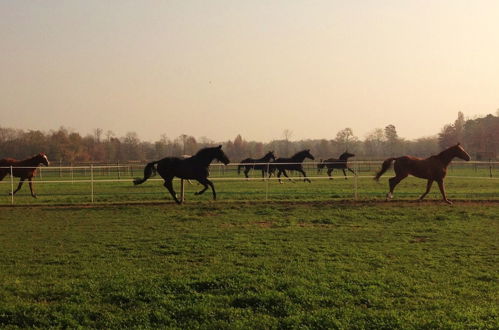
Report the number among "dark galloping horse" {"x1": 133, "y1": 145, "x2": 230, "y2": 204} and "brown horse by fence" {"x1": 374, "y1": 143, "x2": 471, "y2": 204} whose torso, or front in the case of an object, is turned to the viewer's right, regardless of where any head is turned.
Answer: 2

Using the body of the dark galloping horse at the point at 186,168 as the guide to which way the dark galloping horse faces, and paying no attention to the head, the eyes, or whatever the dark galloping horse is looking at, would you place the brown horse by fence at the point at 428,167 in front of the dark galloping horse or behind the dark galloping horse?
in front

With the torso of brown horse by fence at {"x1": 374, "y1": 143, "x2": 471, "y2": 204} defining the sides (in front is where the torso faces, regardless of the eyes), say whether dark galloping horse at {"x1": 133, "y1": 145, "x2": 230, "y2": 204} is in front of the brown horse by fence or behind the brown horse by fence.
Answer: behind

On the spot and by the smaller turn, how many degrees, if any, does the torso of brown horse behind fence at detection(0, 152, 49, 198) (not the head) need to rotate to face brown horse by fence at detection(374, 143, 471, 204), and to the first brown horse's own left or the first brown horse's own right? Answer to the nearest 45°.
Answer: approximately 45° to the first brown horse's own right

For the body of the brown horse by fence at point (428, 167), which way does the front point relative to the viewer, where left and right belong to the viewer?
facing to the right of the viewer

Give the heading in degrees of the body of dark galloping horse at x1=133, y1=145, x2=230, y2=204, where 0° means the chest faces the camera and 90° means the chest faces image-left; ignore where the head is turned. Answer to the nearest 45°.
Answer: approximately 270°

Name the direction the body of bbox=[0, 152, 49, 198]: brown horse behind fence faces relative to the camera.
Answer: to the viewer's right

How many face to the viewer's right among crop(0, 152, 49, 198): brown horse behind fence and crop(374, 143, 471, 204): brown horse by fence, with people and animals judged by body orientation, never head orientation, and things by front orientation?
2

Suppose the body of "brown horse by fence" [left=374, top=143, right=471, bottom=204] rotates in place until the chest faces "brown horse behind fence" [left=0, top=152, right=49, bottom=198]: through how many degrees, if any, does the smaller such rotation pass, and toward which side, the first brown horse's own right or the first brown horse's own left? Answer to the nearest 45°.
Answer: approximately 180°
